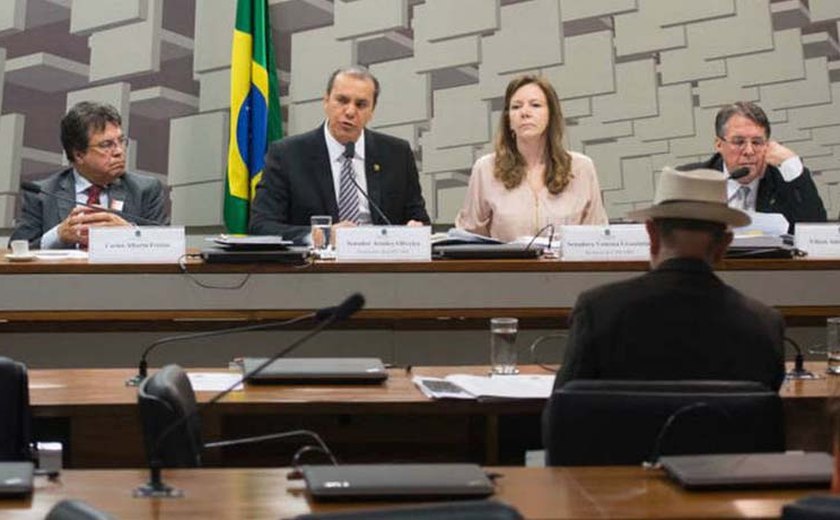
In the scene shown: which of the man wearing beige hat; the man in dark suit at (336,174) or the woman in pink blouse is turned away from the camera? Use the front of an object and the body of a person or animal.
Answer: the man wearing beige hat

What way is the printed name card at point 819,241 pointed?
toward the camera

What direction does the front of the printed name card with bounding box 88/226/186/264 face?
toward the camera

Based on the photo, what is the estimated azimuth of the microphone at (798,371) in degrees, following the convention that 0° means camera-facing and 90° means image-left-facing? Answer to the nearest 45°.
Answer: approximately 90°

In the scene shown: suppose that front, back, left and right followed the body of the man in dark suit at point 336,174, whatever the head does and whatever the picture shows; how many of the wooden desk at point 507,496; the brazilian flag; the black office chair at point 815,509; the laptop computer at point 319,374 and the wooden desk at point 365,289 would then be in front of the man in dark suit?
4

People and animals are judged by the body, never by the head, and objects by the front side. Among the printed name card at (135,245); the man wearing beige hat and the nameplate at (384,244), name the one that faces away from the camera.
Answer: the man wearing beige hat

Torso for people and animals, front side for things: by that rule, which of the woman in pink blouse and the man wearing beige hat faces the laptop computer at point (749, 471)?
the woman in pink blouse

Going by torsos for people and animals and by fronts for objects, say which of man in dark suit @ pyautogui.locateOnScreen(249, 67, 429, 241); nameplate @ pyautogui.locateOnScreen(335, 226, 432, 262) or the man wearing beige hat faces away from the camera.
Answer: the man wearing beige hat

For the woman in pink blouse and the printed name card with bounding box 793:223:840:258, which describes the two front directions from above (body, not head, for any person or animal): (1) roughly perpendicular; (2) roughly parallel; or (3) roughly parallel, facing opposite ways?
roughly parallel

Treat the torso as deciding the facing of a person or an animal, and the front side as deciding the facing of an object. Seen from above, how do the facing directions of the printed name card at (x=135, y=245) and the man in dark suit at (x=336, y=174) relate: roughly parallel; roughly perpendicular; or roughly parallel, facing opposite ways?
roughly parallel

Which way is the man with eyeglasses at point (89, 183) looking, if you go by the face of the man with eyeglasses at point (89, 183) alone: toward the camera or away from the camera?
toward the camera

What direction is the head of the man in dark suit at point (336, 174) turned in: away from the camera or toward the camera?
toward the camera

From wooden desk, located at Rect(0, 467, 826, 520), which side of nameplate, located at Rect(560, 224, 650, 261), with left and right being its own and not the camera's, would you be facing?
front

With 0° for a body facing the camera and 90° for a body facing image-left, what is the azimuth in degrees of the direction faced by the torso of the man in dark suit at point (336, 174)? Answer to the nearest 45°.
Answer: approximately 0°
